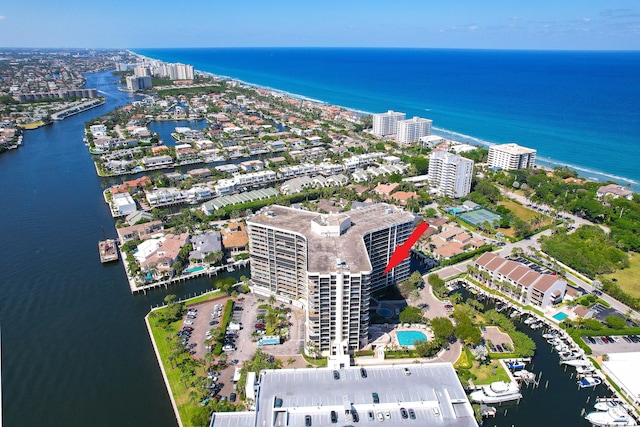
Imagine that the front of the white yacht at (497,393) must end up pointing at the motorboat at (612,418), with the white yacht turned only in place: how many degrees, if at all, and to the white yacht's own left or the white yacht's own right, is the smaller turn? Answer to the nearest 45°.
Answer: approximately 180°

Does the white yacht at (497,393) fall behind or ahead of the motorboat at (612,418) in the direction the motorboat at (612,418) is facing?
ahead

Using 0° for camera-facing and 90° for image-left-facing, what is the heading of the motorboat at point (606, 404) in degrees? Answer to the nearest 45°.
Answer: approximately 90°

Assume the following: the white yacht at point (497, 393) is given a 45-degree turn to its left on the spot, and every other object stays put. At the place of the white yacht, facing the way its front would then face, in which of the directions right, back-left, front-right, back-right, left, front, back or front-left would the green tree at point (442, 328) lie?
right

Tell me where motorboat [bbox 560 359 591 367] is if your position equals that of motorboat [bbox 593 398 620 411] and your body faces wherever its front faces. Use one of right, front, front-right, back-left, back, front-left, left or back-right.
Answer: front-right

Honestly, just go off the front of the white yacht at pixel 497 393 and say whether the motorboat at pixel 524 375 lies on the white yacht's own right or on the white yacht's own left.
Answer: on the white yacht's own right

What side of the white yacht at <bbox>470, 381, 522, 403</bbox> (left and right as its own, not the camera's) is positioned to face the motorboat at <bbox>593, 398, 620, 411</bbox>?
back

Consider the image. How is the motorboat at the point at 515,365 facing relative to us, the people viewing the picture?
facing to the right of the viewer

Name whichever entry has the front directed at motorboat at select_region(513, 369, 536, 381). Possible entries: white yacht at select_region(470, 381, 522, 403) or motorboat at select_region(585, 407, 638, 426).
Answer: motorboat at select_region(585, 407, 638, 426)

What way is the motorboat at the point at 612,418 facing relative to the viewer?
to the viewer's left

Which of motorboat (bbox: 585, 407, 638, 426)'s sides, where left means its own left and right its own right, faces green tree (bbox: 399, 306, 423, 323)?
front
